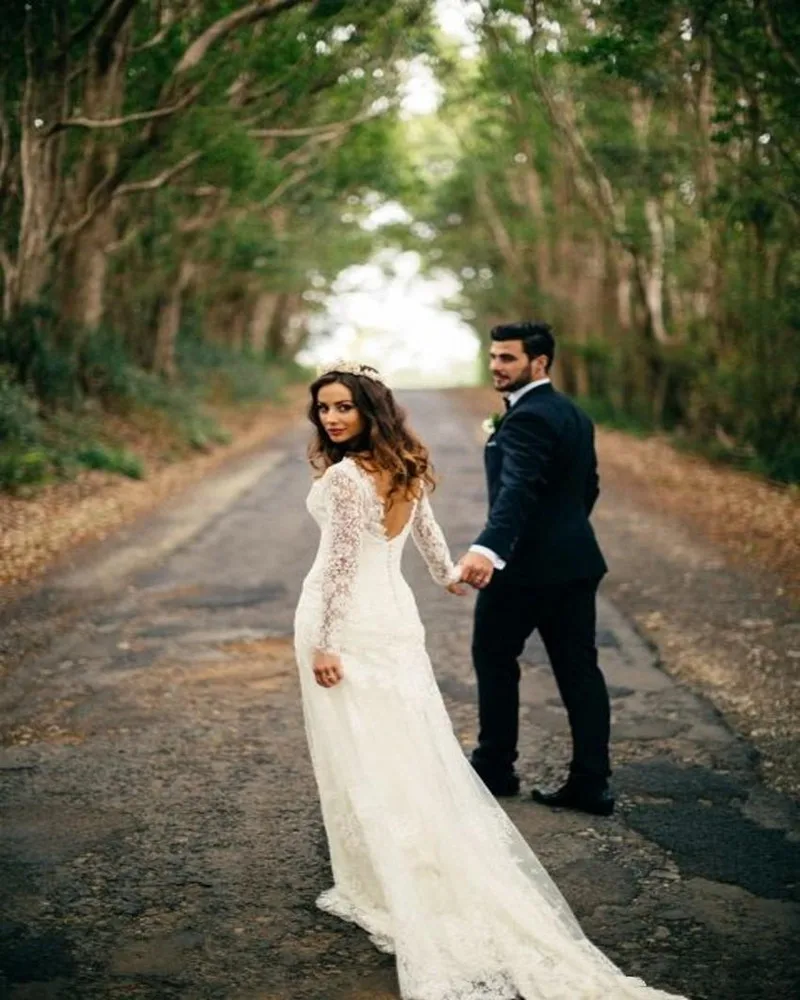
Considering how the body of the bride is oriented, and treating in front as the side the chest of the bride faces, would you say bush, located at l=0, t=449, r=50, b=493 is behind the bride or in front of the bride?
in front

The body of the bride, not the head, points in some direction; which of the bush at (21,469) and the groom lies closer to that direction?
the bush

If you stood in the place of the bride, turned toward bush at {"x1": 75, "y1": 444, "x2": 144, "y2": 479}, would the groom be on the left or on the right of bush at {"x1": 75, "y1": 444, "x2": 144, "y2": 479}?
right

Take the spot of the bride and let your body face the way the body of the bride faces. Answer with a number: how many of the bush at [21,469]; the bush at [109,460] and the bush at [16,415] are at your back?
0

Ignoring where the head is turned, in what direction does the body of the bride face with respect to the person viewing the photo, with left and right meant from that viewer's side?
facing away from the viewer and to the left of the viewer

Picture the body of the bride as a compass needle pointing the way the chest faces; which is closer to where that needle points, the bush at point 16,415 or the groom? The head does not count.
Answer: the bush

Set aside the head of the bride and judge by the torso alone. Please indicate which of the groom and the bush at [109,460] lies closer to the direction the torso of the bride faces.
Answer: the bush

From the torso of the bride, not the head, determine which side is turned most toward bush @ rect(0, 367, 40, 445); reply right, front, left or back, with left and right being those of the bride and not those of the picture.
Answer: front
